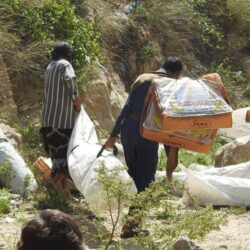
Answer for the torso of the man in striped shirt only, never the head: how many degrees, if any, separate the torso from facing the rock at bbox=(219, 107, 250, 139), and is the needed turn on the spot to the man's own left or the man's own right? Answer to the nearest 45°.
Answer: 0° — they already face it

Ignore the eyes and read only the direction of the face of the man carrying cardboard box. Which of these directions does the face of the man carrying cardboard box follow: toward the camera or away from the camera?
away from the camera

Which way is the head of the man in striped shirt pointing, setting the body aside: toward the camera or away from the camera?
away from the camera

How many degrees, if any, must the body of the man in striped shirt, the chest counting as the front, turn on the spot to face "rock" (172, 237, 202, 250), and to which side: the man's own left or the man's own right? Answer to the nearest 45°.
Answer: approximately 135° to the man's own right

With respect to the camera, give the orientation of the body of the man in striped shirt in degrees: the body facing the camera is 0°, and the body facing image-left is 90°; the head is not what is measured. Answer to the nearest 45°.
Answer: approximately 225°

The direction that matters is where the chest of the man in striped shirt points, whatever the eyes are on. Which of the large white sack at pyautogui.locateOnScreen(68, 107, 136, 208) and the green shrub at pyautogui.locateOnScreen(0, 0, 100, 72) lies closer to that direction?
the green shrub

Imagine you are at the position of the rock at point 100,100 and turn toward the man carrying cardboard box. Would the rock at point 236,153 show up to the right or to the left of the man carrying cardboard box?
left
